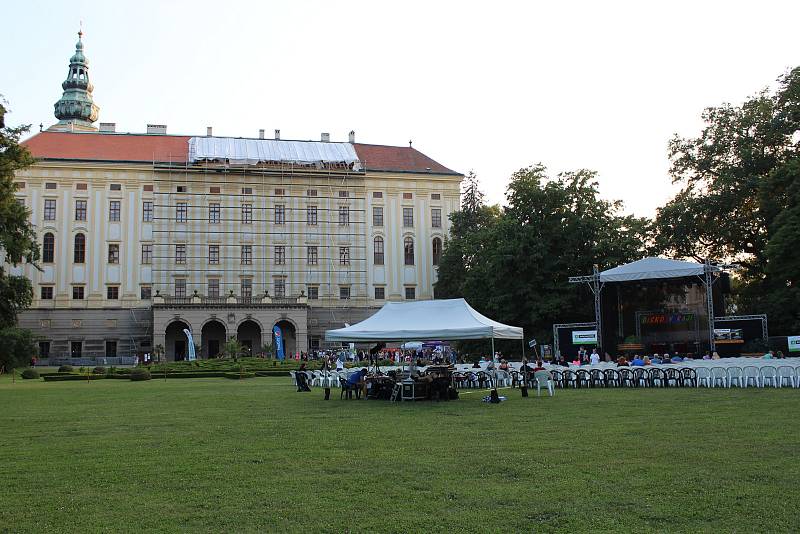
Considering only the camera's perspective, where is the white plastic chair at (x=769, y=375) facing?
facing away from the viewer

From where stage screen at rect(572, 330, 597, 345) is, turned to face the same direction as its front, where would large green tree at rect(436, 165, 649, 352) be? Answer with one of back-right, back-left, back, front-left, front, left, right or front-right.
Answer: back

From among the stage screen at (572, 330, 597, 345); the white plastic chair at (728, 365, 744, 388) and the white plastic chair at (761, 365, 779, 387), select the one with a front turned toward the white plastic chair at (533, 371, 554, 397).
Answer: the stage screen

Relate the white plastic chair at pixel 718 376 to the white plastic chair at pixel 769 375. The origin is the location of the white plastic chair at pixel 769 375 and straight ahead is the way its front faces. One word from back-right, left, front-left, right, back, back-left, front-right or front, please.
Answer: left

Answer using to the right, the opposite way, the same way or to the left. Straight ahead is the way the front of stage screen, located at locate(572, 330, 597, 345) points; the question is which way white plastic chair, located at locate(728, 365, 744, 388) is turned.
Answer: the opposite way

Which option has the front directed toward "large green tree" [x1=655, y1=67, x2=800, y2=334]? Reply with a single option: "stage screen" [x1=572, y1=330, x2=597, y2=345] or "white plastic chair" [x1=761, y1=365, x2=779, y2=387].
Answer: the white plastic chair

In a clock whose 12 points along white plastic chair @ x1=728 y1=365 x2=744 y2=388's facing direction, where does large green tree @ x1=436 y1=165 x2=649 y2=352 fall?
The large green tree is roughly at 11 o'clock from the white plastic chair.

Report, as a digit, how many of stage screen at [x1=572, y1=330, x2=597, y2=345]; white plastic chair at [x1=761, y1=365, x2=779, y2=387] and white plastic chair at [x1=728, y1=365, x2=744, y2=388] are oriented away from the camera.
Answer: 2

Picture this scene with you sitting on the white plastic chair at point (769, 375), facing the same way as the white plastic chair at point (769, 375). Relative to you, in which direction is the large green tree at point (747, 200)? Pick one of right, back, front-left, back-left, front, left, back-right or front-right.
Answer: front

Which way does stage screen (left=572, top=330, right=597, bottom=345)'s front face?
toward the camera

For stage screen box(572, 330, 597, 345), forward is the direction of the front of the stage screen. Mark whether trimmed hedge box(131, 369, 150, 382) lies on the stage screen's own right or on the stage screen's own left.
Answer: on the stage screen's own right

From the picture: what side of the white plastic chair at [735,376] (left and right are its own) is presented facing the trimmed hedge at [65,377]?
left

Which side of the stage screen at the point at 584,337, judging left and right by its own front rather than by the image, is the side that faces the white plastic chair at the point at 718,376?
front

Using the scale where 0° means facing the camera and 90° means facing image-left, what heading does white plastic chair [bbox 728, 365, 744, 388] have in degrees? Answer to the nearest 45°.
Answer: approximately 180°

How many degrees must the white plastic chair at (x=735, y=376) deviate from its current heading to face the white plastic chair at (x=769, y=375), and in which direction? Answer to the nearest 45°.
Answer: approximately 90° to its right

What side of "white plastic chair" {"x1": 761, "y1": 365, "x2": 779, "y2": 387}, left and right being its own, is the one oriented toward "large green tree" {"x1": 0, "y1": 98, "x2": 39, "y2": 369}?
left

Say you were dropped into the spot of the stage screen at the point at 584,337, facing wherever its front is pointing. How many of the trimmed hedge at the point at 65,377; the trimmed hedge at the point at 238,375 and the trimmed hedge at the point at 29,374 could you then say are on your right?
3

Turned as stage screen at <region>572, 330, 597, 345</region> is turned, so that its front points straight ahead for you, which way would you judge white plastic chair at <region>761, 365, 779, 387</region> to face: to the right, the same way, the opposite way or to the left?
the opposite way
